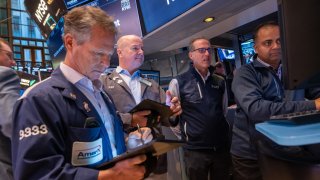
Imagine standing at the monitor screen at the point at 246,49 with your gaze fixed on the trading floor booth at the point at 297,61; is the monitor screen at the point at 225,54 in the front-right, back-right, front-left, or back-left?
back-right

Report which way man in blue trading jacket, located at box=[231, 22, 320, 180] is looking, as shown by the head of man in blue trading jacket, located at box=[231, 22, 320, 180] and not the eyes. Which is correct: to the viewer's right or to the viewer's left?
to the viewer's right

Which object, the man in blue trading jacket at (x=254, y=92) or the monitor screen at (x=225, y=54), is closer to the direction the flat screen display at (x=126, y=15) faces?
the man in blue trading jacket

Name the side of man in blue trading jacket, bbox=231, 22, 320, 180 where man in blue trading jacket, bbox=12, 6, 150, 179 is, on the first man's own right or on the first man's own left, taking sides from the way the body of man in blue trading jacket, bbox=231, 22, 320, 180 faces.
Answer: on the first man's own right

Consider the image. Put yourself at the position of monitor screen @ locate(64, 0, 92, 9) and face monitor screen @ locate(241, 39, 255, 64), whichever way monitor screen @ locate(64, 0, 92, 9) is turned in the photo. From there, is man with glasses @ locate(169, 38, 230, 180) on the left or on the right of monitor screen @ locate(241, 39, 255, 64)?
right

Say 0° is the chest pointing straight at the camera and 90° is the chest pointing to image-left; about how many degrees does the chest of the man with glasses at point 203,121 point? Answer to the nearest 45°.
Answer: approximately 315°

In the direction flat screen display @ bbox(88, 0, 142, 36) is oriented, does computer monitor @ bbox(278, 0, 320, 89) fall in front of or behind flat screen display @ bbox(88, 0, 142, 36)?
in front

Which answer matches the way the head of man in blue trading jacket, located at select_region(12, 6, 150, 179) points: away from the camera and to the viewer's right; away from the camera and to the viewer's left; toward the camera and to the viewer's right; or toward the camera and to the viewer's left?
toward the camera and to the viewer's right

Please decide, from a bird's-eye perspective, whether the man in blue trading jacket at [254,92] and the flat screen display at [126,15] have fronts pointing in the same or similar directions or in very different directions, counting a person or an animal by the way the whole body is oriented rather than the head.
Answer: same or similar directions

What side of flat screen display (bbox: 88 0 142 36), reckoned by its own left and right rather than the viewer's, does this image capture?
front
